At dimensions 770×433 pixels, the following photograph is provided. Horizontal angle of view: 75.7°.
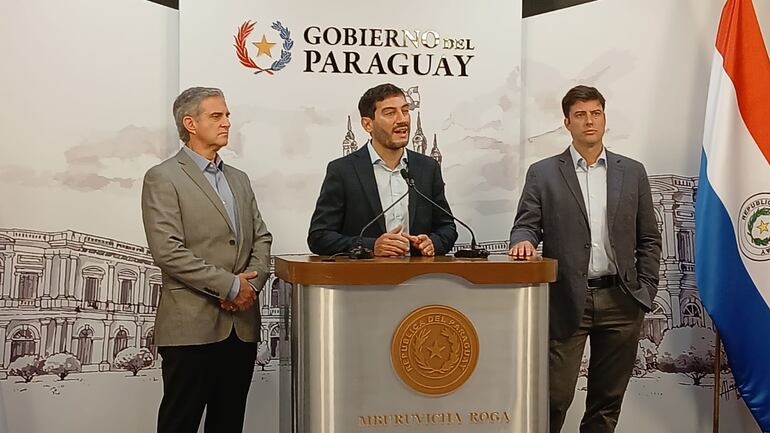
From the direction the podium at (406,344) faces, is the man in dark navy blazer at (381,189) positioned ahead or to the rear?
to the rear

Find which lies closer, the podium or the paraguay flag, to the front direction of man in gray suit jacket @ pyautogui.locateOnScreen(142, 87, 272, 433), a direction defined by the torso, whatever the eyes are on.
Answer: the podium

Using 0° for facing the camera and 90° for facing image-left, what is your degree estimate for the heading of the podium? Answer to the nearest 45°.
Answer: approximately 0°

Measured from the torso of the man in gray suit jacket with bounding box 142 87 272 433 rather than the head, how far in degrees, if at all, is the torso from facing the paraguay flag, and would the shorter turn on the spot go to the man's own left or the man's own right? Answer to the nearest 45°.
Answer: approximately 45° to the man's own left
